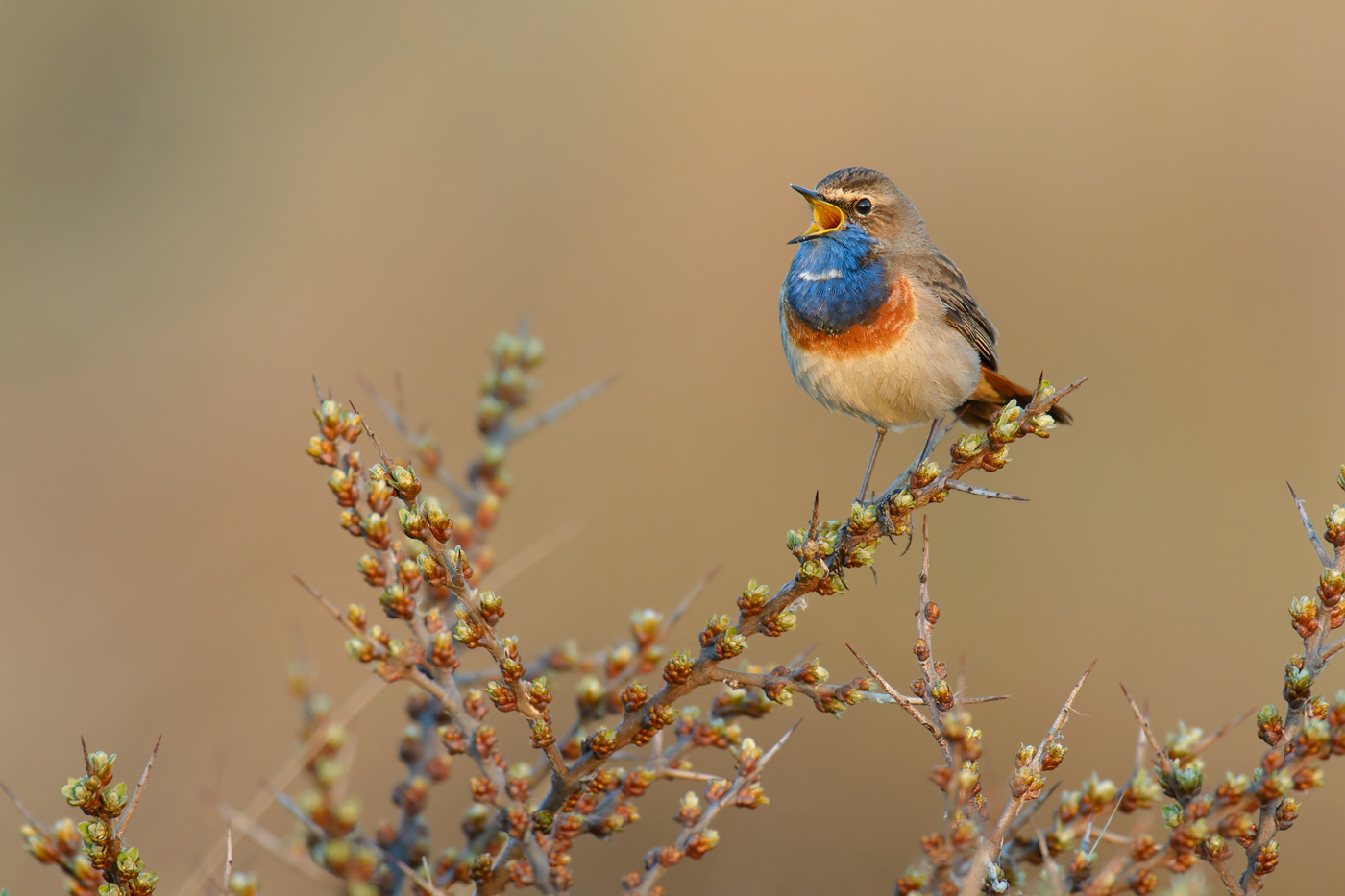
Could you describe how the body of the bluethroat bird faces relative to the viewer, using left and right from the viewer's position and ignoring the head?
facing the viewer and to the left of the viewer

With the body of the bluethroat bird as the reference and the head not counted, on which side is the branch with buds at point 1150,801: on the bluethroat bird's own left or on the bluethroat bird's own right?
on the bluethroat bird's own left
